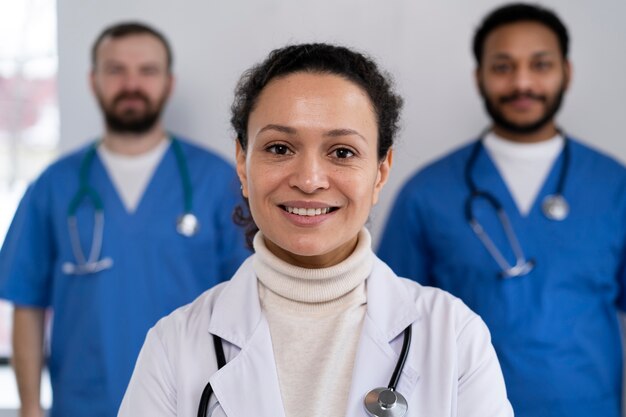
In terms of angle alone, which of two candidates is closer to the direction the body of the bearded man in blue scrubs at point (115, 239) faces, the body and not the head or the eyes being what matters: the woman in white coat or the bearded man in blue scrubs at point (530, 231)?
the woman in white coat

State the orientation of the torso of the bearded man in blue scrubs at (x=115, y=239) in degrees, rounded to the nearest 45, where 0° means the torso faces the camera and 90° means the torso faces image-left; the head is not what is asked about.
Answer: approximately 0°

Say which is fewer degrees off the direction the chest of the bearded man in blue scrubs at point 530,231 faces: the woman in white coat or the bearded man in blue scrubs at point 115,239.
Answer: the woman in white coat

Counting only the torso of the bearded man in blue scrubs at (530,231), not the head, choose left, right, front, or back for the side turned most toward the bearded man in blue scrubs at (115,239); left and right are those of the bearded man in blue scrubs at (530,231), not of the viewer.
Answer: right

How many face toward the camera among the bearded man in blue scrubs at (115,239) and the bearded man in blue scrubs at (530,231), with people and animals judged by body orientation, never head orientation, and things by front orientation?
2

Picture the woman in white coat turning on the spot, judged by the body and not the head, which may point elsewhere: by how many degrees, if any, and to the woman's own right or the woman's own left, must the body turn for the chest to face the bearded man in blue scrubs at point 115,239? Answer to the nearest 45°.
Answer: approximately 135° to the woman's own right

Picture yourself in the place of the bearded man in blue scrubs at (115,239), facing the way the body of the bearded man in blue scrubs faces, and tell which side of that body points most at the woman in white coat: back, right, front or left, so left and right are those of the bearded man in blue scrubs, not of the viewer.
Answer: front

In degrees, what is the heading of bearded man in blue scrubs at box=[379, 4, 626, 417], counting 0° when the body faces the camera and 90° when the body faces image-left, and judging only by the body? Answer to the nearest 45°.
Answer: approximately 0°
